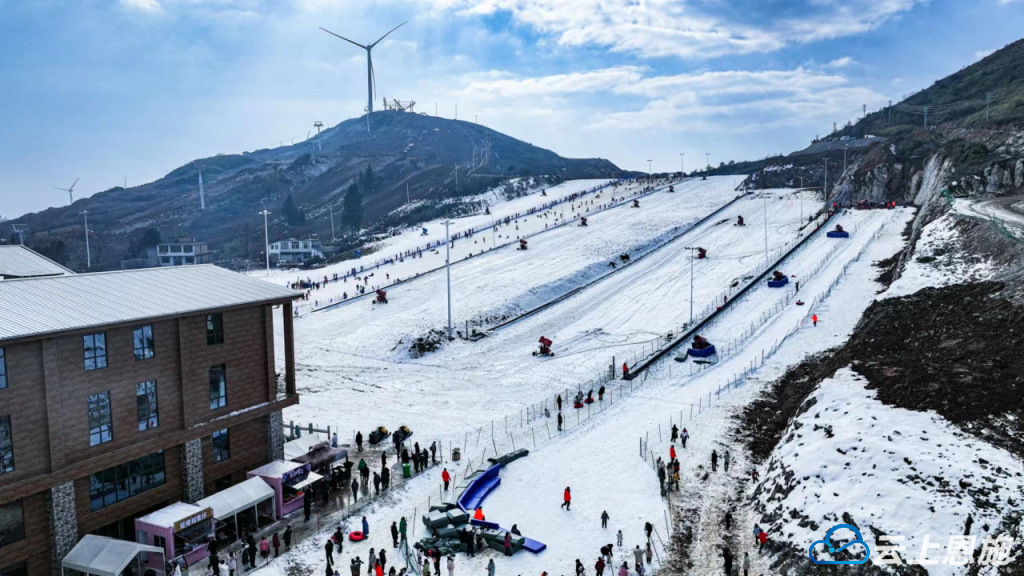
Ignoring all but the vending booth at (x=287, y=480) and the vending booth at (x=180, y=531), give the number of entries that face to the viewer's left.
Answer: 0

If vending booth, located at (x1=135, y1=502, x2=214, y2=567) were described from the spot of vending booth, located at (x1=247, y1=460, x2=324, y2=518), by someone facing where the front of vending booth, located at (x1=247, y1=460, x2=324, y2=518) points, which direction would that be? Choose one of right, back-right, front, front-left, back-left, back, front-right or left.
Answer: right

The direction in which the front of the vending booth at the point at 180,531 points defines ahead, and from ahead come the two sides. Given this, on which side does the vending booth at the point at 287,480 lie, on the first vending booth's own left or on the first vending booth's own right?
on the first vending booth's own left

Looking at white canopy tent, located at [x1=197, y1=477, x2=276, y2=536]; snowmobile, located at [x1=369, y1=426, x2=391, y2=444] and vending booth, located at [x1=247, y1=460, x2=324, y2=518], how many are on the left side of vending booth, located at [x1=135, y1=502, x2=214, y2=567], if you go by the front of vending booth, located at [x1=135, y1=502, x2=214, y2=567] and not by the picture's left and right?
3

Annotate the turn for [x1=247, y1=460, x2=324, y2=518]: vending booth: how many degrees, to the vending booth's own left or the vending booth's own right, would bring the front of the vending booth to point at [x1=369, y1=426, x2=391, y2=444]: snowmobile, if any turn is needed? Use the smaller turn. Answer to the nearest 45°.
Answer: approximately 90° to the vending booth's own left

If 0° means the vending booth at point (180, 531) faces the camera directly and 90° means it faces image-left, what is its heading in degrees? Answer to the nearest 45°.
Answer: approximately 315°

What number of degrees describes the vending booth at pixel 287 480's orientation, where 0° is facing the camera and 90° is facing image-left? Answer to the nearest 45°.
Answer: approximately 315°

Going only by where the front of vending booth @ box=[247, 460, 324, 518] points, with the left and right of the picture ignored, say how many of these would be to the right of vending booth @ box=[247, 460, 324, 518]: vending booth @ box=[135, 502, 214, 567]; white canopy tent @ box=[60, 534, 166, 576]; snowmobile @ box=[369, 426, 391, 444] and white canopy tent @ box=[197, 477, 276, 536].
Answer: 3

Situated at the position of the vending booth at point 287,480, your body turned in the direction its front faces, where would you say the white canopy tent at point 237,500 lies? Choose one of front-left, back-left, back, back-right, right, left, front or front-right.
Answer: right

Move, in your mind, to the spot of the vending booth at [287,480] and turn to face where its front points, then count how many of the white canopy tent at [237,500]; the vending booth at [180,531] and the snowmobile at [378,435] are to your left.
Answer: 1

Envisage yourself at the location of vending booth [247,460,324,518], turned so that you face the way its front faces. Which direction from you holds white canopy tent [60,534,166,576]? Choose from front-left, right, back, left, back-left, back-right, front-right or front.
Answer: right

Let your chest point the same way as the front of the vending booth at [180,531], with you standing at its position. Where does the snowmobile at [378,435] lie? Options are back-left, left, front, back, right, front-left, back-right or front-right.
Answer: left
